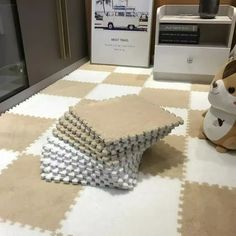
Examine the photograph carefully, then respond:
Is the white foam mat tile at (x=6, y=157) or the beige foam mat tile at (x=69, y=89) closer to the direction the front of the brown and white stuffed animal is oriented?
the white foam mat tile

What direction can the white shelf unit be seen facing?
toward the camera

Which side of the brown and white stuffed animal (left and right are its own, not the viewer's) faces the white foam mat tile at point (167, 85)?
right

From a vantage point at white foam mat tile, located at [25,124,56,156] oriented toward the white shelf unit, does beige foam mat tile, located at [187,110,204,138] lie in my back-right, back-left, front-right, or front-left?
front-right

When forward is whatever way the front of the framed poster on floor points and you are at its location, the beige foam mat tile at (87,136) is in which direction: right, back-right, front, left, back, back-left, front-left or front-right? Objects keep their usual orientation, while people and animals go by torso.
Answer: front

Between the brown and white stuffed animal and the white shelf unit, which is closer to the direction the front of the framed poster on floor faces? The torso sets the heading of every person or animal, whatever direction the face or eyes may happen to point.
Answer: the brown and white stuffed animal

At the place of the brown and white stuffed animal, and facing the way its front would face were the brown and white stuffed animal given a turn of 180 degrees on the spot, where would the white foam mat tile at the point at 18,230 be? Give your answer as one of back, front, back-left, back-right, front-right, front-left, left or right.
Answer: back

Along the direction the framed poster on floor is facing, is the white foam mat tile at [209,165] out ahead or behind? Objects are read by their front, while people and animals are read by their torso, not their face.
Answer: ahead

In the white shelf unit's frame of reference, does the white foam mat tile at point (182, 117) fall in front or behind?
in front

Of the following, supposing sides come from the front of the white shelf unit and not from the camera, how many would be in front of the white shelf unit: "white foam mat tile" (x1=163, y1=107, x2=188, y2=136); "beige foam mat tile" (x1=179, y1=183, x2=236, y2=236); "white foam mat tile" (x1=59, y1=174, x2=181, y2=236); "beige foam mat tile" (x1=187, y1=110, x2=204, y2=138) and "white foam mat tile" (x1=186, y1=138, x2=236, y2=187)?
5

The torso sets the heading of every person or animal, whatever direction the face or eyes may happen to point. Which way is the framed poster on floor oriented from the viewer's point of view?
toward the camera

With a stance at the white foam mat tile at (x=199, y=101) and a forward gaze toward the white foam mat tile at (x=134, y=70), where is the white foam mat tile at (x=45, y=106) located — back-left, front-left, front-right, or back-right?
front-left

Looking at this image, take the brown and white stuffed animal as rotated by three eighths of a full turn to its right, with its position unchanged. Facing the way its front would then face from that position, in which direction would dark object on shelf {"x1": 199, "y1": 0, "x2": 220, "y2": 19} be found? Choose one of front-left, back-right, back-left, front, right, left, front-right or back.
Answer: front

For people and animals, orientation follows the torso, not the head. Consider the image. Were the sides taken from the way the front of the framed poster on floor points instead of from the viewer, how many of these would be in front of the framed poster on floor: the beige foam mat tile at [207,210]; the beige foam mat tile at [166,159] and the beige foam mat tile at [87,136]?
3

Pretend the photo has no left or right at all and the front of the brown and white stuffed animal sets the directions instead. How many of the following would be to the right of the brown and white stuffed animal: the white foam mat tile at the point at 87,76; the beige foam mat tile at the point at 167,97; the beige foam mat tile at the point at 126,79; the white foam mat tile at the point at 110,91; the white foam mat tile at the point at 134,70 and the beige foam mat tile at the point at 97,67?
6

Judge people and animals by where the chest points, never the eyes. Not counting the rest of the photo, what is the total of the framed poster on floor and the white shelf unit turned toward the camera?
2
